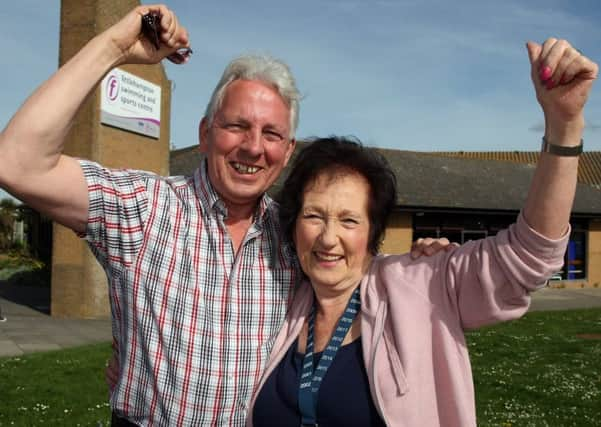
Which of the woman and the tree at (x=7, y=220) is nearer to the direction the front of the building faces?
the woman

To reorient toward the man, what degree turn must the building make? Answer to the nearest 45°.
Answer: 0° — it already faces them

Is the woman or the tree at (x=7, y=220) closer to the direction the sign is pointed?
the woman

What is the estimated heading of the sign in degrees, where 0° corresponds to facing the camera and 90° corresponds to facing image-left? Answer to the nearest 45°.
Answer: approximately 315°

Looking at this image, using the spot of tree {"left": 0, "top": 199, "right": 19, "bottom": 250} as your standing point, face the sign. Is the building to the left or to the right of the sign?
left

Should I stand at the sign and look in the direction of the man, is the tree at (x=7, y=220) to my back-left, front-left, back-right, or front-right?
back-right

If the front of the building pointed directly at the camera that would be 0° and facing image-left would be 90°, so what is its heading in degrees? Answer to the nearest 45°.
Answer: approximately 0°

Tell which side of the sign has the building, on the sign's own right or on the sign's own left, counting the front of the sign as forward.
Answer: on the sign's own left

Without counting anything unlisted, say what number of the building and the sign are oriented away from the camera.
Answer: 0

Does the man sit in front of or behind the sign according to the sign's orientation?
in front

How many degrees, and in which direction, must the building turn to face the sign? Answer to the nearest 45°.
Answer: approximately 45° to its right
